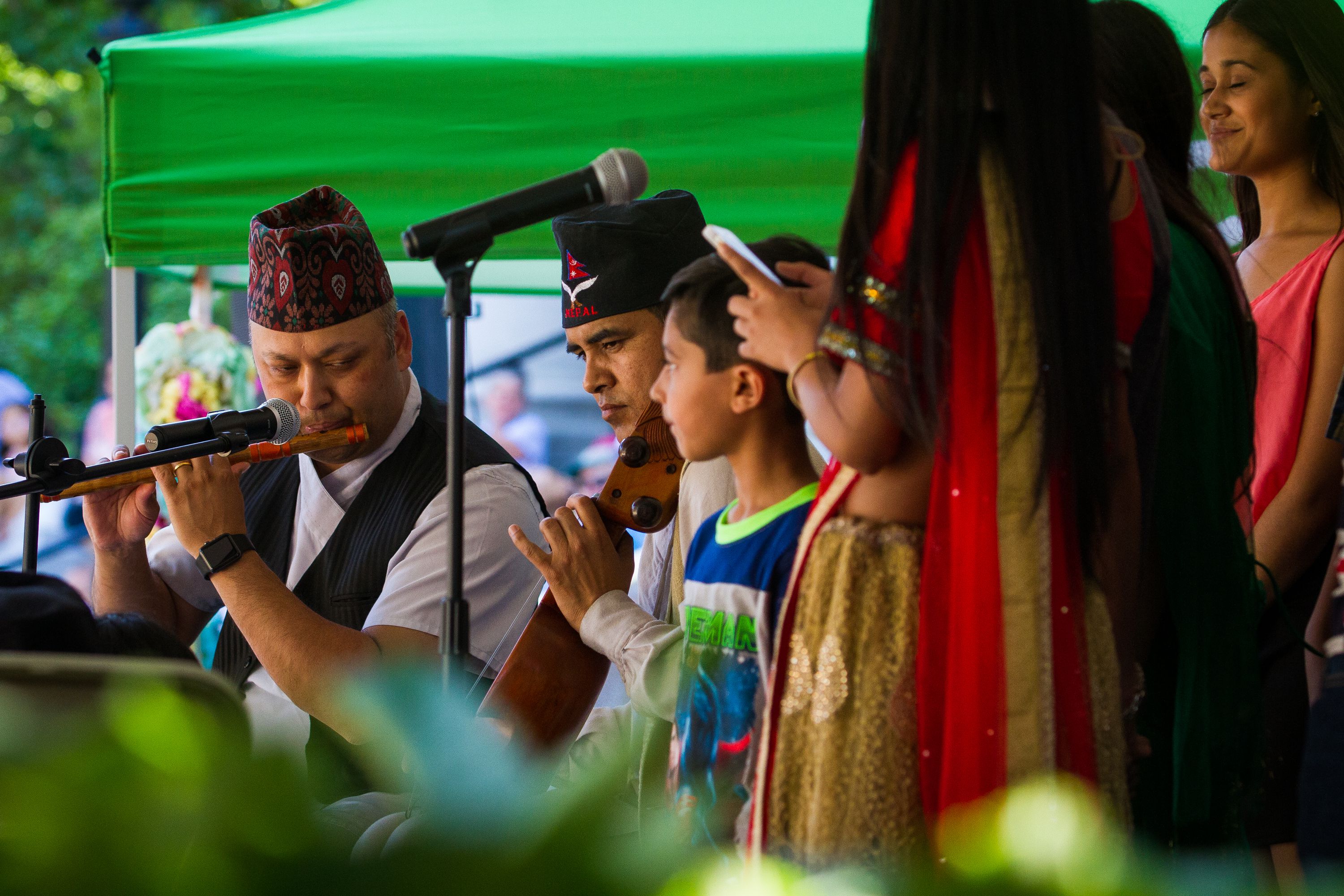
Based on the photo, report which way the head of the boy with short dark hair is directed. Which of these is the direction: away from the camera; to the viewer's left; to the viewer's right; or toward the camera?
to the viewer's left

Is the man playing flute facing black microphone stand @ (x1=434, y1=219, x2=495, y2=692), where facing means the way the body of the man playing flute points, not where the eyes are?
no

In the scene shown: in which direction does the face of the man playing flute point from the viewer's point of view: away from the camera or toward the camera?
toward the camera

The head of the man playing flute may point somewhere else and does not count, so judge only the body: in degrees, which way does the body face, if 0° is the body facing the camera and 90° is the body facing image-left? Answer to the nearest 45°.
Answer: approximately 45°

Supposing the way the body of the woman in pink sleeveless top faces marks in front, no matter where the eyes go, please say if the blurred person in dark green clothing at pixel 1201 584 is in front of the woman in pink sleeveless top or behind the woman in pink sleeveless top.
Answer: in front

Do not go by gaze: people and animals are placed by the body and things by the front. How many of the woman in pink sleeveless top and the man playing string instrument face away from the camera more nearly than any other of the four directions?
0

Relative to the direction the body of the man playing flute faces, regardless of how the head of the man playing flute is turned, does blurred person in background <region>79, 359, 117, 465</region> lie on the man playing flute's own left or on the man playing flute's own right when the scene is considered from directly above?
on the man playing flute's own right

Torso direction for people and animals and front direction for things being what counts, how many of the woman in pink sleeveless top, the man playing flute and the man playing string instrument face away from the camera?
0

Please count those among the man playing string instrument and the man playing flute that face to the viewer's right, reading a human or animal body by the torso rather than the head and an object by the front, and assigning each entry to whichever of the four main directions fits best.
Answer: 0

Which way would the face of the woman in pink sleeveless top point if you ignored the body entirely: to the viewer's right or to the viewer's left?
to the viewer's left

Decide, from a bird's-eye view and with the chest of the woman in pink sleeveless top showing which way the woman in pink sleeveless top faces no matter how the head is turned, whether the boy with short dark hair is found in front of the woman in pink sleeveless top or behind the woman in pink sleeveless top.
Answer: in front

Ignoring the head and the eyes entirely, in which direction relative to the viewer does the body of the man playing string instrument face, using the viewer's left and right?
facing the viewer and to the left of the viewer

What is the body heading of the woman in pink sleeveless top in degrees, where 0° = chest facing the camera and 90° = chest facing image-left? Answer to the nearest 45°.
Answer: approximately 45°

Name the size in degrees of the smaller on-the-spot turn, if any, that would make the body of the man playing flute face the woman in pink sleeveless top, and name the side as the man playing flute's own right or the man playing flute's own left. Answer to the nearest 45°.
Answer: approximately 90° to the man playing flute's own left

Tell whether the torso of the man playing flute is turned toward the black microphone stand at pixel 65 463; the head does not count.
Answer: yes

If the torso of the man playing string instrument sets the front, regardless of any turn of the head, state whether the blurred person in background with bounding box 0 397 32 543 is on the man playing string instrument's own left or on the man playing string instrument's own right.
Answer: on the man playing string instrument's own right

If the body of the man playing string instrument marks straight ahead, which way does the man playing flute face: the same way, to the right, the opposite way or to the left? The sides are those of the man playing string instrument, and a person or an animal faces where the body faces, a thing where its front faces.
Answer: the same way

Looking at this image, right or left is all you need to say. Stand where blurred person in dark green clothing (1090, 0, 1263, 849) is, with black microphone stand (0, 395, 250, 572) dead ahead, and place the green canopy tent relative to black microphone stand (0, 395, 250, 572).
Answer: right

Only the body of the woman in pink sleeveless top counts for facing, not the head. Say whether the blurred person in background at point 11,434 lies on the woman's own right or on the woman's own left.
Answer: on the woman's own right
